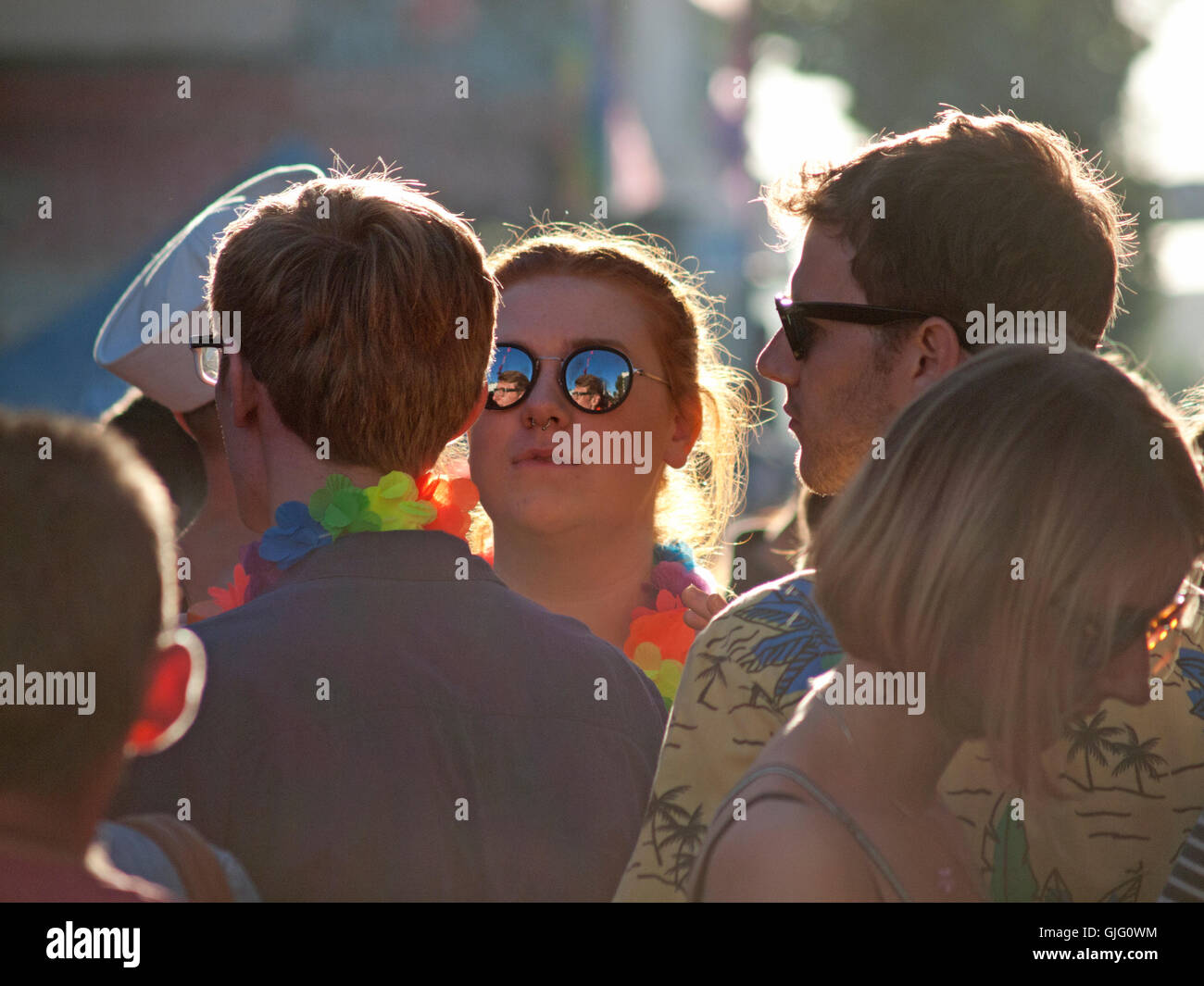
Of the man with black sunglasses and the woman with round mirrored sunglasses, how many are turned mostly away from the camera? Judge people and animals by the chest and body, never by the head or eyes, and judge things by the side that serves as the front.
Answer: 0

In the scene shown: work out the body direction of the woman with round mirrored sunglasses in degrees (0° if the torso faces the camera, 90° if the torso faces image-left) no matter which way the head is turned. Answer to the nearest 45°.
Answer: approximately 45°

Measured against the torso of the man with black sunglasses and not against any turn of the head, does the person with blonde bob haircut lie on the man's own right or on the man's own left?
on the man's own left

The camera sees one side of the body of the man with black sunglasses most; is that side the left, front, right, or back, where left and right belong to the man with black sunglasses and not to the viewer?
left

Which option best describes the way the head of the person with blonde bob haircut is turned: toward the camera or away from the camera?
away from the camera

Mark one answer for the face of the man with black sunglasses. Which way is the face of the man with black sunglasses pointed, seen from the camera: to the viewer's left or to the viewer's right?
to the viewer's left
